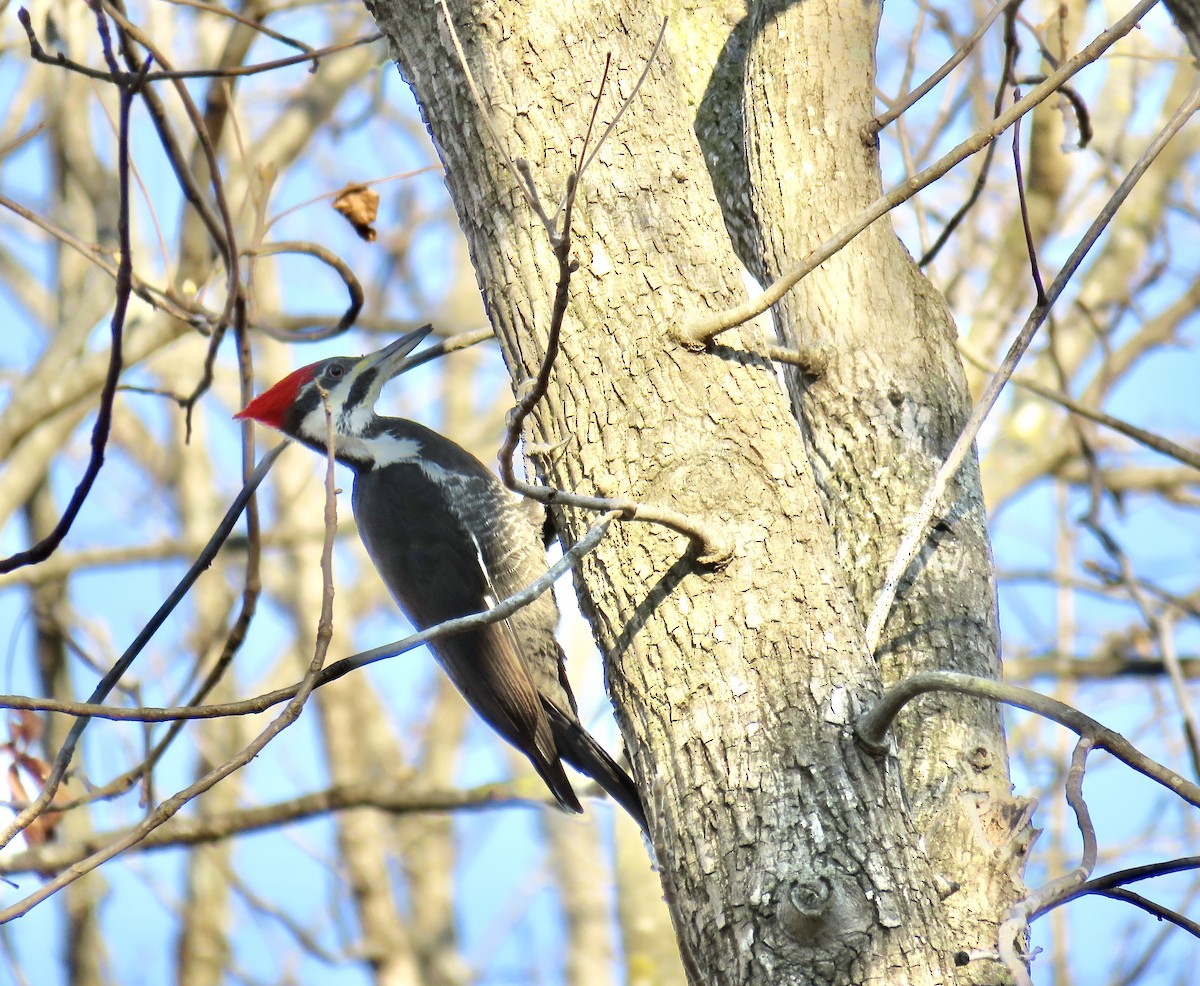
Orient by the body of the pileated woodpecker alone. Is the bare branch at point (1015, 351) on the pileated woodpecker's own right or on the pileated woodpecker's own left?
on the pileated woodpecker's own right

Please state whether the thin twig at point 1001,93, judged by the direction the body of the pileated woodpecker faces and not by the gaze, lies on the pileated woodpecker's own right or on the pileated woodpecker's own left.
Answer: on the pileated woodpecker's own right

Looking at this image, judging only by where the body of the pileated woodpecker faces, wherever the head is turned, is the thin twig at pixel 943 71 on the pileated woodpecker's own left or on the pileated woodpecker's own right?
on the pileated woodpecker's own right
